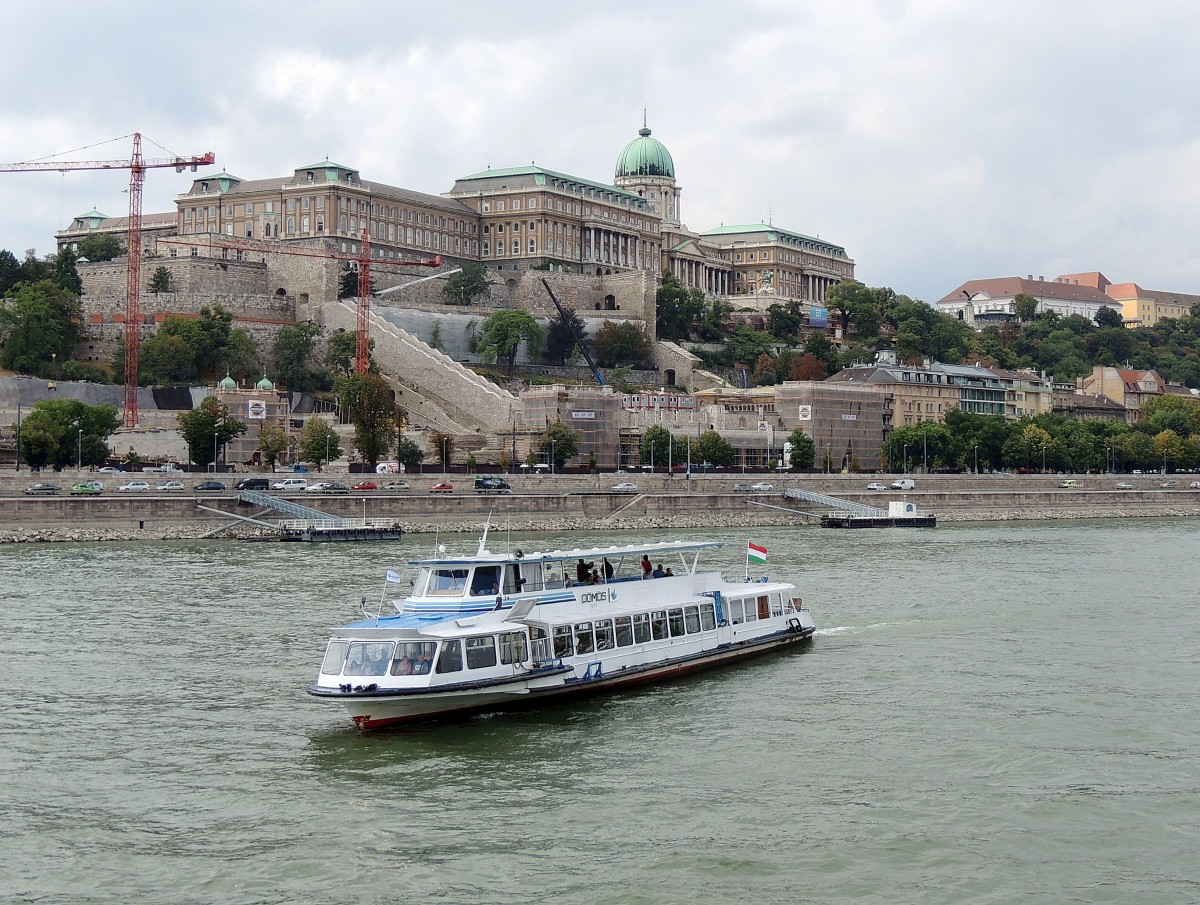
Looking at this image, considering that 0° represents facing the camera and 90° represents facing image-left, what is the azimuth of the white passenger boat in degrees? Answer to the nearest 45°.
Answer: approximately 45°
